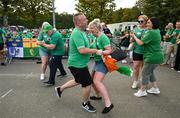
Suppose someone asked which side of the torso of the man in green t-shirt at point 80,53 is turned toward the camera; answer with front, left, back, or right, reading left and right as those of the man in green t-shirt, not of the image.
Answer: right

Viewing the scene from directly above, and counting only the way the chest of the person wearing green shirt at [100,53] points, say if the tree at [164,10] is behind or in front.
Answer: behind

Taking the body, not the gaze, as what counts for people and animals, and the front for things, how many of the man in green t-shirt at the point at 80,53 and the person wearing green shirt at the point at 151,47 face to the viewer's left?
1

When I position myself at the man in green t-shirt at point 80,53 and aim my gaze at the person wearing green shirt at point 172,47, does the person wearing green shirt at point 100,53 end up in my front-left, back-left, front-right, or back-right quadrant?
front-right

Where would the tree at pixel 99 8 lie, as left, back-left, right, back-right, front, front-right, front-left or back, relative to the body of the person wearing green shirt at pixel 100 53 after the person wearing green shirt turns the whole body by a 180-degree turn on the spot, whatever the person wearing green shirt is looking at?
front-left

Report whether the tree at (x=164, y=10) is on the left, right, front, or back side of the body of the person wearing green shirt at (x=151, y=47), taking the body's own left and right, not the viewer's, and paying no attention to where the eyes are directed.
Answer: right

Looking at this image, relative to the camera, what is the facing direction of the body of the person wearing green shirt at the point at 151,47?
to the viewer's left

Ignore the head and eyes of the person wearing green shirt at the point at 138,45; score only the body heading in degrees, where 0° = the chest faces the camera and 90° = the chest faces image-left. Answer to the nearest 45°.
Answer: approximately 45°

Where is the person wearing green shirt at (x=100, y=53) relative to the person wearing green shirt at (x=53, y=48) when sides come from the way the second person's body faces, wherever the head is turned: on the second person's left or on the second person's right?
on the second person's left
